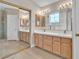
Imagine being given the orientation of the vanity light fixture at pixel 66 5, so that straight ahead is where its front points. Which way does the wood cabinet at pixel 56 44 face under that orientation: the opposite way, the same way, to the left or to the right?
the same way

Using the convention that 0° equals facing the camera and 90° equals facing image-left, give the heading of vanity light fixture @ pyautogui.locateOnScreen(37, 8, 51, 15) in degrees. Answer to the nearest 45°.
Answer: approximately 45°

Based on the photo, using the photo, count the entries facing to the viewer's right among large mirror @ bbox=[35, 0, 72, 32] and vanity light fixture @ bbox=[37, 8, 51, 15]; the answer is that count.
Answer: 0

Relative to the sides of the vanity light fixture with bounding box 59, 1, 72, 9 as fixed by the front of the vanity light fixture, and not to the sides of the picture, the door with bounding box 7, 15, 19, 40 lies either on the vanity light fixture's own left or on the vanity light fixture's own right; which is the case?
on the vanity light fixture's own right

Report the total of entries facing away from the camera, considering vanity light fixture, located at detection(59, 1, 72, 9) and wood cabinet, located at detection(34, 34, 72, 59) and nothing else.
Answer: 0

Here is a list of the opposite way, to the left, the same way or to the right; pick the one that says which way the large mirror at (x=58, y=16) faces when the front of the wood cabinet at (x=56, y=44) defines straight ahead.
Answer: the same way

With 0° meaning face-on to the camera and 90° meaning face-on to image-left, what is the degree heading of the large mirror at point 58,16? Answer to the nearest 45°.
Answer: approximately 45°

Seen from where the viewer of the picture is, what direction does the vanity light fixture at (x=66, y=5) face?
facing the viewer and to the left of the viewer

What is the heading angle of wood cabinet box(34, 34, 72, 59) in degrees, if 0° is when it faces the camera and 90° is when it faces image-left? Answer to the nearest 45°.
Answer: approximately 45°

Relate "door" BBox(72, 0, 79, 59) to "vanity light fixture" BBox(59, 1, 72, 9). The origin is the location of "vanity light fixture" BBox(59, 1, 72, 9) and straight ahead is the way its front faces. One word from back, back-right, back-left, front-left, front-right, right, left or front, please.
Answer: front-left

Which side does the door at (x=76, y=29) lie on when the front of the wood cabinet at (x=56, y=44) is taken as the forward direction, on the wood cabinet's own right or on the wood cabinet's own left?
on the wood cabinet's own left

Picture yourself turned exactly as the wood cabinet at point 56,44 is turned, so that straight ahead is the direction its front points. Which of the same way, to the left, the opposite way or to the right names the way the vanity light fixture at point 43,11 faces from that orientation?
the same way
